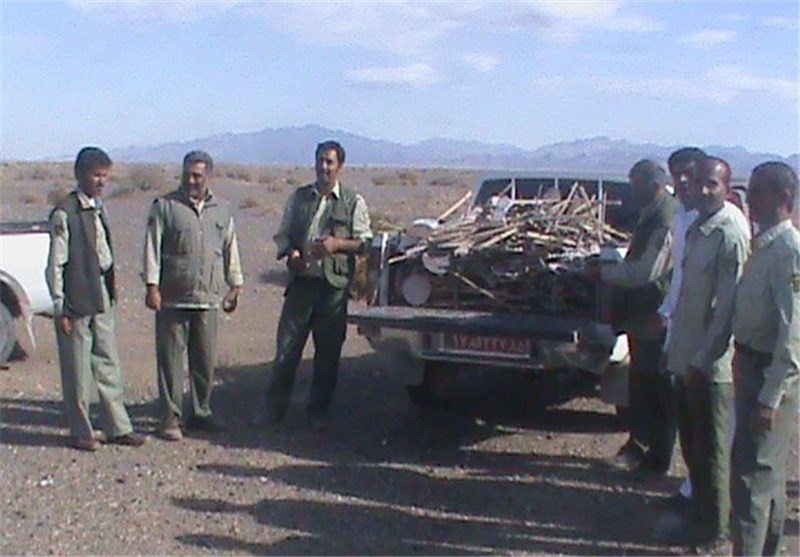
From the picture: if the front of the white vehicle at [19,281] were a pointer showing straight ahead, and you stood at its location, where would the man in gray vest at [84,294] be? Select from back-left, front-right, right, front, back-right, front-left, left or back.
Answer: left

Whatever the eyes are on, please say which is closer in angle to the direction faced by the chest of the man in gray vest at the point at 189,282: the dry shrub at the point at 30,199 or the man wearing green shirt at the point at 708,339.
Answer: the man wearing green shirt

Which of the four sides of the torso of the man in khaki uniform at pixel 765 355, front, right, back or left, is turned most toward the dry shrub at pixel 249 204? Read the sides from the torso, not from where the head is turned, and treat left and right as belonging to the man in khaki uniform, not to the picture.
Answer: right

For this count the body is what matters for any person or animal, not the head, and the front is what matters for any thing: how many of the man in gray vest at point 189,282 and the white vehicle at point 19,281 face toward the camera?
1

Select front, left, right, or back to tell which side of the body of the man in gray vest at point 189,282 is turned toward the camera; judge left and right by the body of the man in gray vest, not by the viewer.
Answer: front

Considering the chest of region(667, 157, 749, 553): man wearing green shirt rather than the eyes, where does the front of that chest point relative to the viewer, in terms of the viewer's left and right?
facing the viewer and to the left of the viewer

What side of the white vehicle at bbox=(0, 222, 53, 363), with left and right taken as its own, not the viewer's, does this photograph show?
left

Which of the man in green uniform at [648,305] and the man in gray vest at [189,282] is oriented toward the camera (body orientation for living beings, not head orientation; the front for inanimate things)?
the man in gray vest

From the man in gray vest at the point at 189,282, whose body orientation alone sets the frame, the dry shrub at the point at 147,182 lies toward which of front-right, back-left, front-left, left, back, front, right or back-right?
back

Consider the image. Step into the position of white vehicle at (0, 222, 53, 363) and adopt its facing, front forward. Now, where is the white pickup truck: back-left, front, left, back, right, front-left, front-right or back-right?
back-left

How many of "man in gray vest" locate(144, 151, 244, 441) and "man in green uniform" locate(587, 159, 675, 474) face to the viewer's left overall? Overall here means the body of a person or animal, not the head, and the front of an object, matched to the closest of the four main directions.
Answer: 1

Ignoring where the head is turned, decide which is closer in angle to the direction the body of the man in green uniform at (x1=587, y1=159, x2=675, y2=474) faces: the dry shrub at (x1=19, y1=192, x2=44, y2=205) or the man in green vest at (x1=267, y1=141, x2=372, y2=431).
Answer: the man in green vest

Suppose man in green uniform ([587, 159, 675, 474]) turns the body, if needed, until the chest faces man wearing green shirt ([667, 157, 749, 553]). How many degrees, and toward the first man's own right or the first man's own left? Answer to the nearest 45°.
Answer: approximately 90° to the first man's own left

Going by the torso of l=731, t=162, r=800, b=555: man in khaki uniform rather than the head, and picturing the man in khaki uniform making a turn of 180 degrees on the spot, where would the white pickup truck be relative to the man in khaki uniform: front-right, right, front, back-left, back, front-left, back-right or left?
left

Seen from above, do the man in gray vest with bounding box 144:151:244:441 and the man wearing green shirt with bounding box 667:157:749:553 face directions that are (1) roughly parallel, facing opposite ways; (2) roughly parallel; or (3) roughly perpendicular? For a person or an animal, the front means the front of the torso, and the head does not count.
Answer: roughly perpendicular

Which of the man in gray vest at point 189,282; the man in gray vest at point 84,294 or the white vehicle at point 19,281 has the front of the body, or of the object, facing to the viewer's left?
the white vehicle

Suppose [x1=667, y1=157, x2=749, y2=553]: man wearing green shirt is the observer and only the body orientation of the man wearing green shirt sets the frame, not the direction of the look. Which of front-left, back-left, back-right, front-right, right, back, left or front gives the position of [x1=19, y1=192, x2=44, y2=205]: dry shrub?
right

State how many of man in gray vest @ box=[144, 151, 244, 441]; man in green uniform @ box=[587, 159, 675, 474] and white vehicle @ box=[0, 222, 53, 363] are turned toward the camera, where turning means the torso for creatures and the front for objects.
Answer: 1

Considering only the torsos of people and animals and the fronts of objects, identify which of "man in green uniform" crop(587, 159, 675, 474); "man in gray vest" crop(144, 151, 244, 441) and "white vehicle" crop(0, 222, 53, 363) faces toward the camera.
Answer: the man in gray vest
